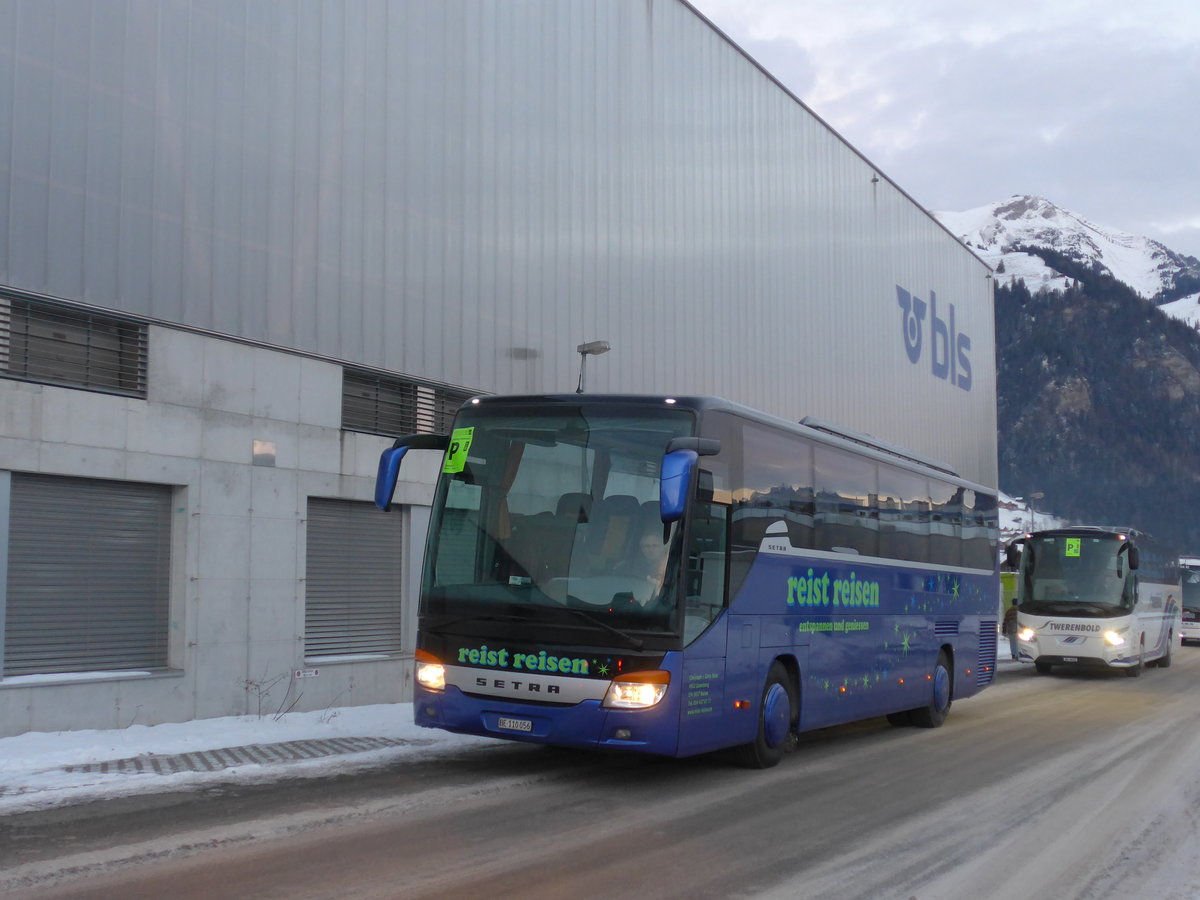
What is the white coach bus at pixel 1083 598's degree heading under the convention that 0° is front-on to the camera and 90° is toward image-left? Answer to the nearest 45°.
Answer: approximately 45°

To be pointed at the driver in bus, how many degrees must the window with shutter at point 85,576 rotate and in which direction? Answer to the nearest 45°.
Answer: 0° — it already faces them

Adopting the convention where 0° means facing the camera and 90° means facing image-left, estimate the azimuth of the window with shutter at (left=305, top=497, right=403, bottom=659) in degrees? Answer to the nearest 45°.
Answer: approximately 315°

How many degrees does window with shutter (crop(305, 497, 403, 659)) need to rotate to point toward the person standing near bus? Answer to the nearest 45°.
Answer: approximately 90° to its left

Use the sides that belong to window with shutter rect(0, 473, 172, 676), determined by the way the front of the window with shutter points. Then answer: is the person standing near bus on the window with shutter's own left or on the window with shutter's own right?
on the window with shutter's own left

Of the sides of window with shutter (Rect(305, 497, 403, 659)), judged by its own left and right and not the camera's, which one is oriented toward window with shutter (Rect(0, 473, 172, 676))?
right
